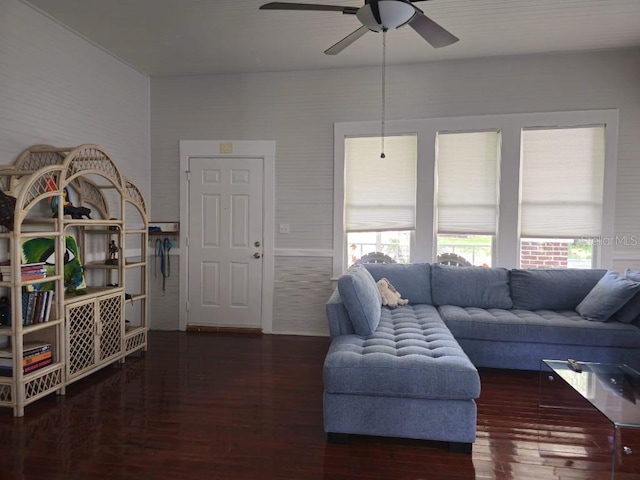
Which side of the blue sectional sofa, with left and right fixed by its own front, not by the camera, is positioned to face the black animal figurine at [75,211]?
right

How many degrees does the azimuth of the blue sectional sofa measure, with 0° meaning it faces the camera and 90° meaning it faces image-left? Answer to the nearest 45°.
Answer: approximately 0°

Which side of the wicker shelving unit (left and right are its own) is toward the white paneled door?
left

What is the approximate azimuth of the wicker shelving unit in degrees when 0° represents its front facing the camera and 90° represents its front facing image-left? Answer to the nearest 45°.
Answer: approximately 315°

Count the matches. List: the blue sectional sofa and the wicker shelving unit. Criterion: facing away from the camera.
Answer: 0

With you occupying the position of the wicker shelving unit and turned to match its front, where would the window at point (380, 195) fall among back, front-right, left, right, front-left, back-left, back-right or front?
front-left

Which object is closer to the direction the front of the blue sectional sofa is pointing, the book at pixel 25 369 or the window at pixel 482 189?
the book

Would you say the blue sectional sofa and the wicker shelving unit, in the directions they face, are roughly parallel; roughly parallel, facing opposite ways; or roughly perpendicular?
roughly perpendicular

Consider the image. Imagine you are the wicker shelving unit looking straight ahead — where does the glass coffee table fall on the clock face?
The glass coffee table is roughly at 12 o'clock from the wicker shelving unit.

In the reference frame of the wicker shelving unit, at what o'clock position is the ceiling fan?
The ceiling fan is roughly at 12 o'clock from the wicker shelving unit.

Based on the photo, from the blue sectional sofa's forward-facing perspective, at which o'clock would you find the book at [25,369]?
The book is roughly at 2 o'clock from the blue sectional sofa.

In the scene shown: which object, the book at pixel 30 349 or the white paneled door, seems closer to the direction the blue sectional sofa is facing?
the book

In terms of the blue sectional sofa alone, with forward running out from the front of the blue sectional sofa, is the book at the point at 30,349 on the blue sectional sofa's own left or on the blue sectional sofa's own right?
on the blue sectional sofa's own right
